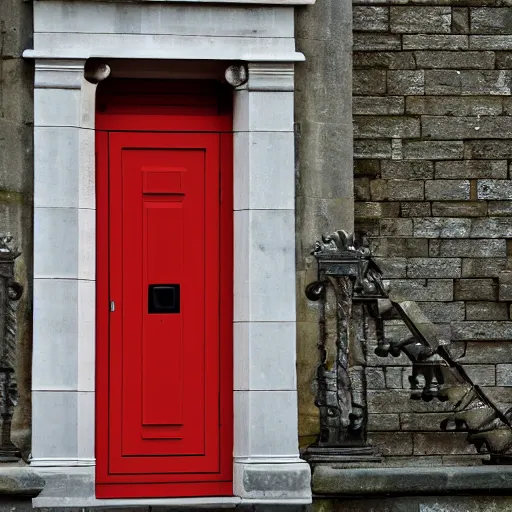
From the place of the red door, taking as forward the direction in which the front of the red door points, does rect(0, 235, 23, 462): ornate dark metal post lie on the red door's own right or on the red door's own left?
on the red door's own right

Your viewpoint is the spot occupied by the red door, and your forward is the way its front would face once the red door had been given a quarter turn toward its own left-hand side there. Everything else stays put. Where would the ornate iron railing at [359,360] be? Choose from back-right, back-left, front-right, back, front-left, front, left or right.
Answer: front

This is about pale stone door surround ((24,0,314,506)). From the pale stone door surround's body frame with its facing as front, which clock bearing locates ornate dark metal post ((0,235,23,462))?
The ornate dark metal post is roughly at 3 o'clock from the pale stone door surround.

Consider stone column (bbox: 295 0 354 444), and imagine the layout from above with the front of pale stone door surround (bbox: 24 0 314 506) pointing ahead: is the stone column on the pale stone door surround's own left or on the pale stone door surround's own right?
on the pale stone door surround's own left

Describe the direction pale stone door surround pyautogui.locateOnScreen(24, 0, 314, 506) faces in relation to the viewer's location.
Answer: facing the viewer
